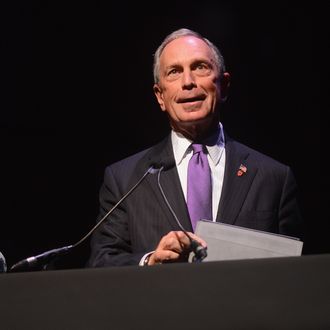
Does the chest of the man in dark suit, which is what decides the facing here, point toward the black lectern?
yes

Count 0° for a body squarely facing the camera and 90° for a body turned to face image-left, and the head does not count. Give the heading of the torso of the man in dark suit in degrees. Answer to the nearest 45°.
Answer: approximately 0°
